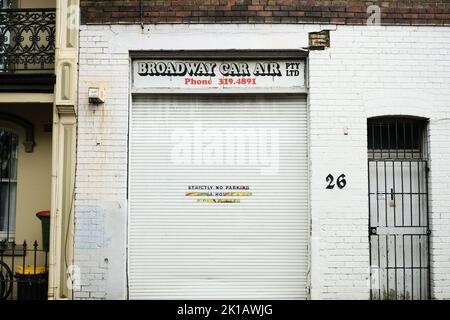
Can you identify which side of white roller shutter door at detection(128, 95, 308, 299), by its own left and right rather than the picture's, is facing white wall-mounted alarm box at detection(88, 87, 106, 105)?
right

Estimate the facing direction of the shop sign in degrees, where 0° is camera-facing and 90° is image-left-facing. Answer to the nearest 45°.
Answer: approximately 0°

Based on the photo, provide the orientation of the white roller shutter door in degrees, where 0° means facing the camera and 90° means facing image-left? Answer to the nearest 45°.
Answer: approximately 0°

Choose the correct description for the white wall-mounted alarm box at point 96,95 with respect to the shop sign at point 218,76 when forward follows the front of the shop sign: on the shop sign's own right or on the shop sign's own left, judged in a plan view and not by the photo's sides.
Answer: on the shop sign's own right

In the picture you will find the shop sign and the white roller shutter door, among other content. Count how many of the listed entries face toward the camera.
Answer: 2

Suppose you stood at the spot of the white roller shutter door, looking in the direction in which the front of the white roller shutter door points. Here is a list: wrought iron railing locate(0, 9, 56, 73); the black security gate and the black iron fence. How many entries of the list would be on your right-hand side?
2

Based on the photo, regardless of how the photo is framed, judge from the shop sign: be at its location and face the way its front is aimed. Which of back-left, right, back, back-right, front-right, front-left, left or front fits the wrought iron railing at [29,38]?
right

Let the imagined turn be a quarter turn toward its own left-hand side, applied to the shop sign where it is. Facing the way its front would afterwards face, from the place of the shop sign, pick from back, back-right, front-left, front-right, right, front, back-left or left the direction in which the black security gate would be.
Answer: front

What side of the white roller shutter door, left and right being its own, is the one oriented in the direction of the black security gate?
left

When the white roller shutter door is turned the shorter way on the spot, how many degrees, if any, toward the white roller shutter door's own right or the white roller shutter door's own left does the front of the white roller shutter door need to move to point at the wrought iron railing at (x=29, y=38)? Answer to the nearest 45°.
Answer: approximately 90° to the white roller shutter door's own right
